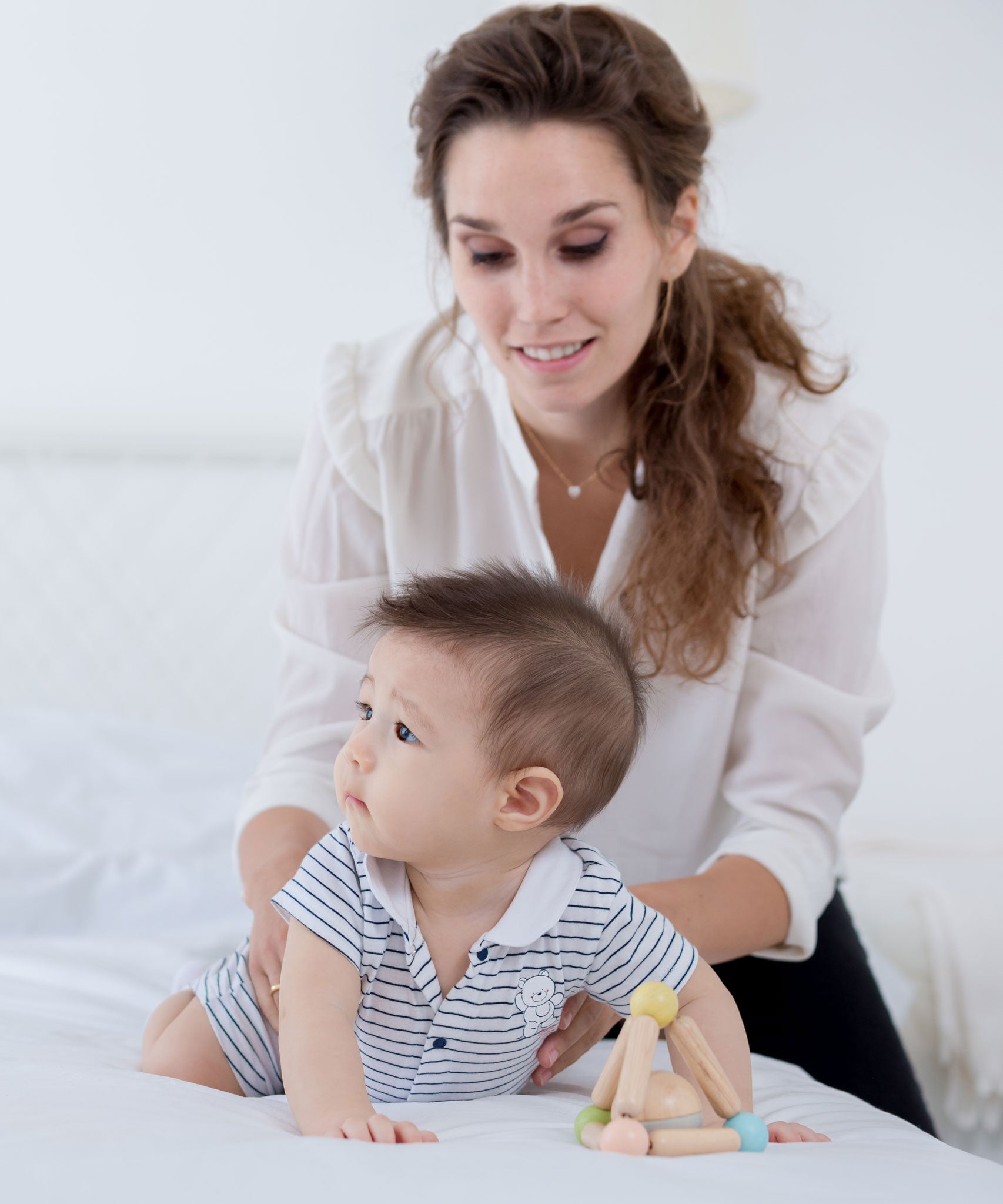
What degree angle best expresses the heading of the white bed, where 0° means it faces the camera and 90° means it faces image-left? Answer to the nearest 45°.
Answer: approximately 0°

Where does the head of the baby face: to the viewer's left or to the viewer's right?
to the viewer's left
